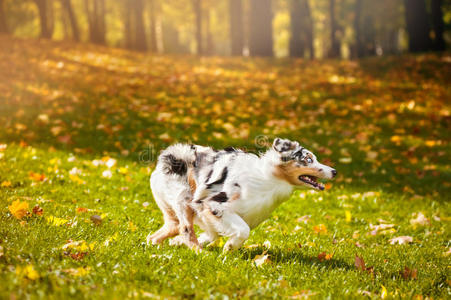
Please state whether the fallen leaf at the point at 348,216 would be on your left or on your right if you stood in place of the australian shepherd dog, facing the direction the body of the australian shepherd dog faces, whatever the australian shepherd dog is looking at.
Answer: on your left

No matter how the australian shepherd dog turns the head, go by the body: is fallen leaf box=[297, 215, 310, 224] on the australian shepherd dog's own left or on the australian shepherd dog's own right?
on the australian shepherd dog's own left

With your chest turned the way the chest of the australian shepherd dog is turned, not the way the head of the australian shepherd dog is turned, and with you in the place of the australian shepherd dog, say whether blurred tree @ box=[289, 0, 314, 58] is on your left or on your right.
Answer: on your left

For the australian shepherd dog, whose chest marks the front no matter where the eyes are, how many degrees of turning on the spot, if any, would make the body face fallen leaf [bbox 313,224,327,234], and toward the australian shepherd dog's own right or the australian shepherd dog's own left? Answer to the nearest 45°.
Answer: approximately 45° to the australian shepherd dog's own left

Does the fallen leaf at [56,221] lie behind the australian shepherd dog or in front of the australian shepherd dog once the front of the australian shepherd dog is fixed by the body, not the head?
behind

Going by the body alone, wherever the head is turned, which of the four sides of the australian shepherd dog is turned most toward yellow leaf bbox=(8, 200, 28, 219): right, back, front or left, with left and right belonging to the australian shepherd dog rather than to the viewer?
back

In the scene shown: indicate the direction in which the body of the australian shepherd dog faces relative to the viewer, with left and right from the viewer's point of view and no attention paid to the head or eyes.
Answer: facing to the right of the viewer

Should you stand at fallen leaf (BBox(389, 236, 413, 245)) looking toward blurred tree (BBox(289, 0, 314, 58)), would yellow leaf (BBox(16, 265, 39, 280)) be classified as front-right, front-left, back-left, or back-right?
back-left

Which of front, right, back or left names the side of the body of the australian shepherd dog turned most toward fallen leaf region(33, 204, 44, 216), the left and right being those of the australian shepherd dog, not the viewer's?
back

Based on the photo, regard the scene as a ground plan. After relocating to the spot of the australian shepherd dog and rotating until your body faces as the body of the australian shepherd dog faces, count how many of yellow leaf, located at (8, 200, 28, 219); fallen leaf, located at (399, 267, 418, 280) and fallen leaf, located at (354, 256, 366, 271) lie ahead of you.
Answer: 2

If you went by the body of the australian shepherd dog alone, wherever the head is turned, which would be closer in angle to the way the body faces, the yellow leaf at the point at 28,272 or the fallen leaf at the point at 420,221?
the fallen leaf
